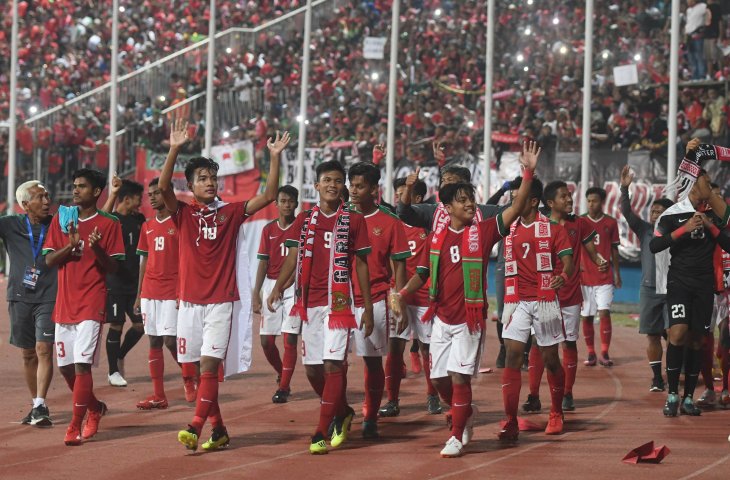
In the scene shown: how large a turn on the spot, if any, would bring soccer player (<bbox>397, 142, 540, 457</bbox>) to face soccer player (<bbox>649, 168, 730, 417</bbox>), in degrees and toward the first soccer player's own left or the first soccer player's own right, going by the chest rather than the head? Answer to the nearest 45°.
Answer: approximately 135° to the first soccer player's own left

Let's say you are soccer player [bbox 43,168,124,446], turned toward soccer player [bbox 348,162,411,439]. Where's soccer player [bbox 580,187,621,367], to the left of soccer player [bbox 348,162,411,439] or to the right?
left

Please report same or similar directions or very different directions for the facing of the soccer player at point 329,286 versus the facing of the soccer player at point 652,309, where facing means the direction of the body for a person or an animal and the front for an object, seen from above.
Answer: same or similar directions

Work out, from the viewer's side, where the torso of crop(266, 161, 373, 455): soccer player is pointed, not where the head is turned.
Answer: toward the camera

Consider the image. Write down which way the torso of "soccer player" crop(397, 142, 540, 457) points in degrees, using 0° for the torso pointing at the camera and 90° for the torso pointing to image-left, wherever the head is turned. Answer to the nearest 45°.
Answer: approximately 0°

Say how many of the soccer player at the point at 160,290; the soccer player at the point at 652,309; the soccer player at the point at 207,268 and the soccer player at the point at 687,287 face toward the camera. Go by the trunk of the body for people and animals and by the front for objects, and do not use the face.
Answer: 4

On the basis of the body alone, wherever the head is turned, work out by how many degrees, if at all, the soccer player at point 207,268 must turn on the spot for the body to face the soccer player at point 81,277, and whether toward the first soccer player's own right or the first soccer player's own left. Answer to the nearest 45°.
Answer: approximately 135° to the first soccer player's own right

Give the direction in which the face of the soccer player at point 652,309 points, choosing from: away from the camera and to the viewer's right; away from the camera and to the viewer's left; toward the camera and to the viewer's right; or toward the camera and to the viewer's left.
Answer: toward the camera and to the viewer's left

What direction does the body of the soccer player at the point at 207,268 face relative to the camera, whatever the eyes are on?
toward the camera

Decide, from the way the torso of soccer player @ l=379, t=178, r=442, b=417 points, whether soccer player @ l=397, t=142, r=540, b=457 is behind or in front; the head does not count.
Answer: in front

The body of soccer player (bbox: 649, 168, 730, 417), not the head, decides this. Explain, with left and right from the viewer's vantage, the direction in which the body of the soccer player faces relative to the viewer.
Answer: facing the viewer

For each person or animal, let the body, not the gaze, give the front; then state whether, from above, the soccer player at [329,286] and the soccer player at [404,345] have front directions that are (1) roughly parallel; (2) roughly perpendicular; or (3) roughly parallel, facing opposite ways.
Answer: roughly parallel

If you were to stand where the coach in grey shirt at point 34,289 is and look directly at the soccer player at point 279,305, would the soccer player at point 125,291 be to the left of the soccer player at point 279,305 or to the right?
left
